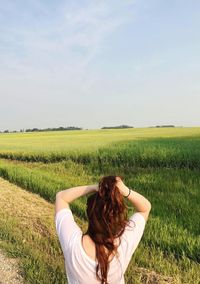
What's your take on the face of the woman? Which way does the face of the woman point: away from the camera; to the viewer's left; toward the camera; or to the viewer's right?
away from the camera

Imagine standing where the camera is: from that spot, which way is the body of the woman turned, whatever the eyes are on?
away from the camera
